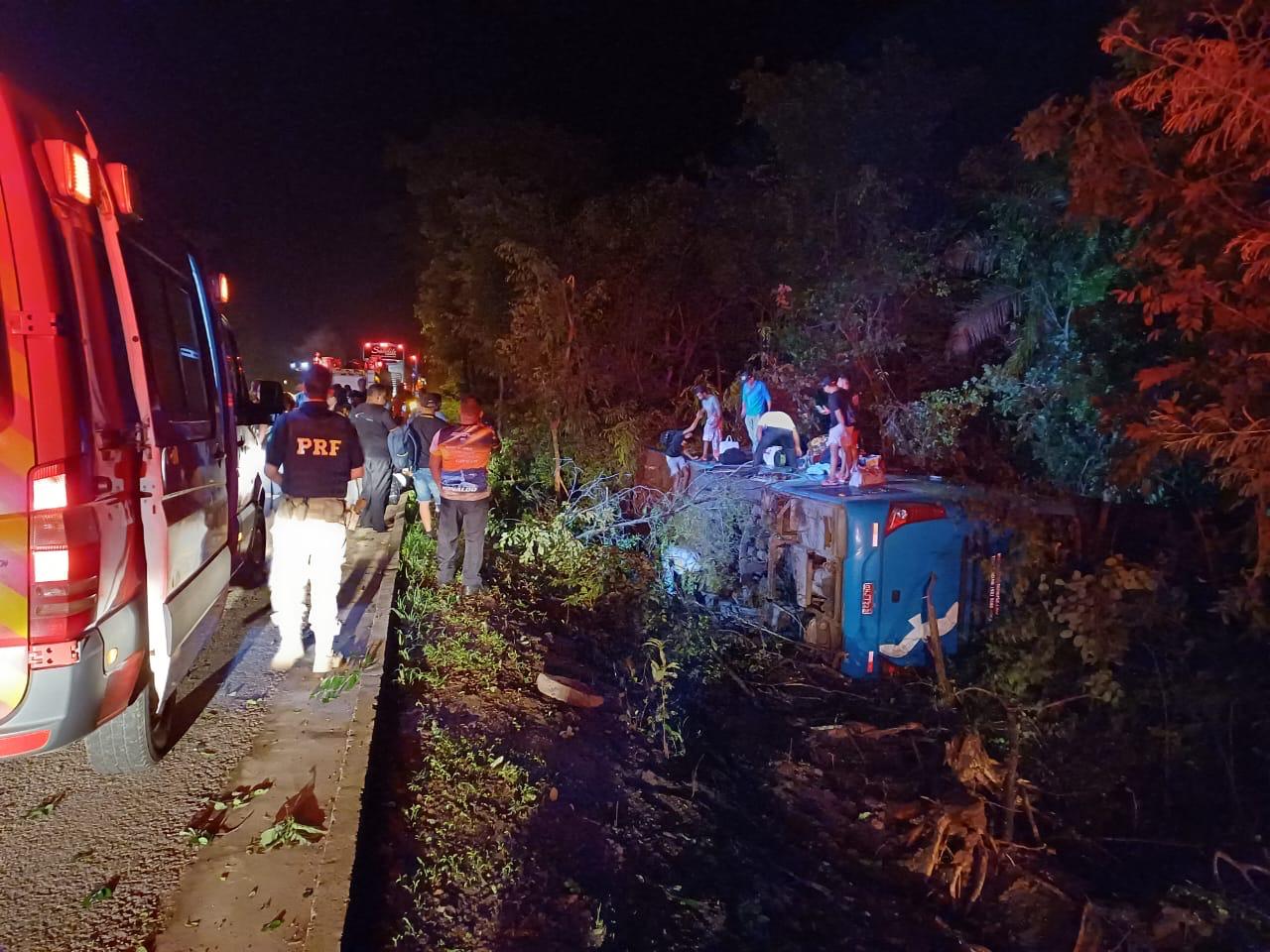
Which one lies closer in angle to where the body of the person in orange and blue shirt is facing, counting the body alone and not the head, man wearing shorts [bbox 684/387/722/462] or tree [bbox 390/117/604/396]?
the tree

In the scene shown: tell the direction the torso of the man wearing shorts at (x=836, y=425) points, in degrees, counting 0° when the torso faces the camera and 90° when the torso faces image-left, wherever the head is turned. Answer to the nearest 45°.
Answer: approximately 90°

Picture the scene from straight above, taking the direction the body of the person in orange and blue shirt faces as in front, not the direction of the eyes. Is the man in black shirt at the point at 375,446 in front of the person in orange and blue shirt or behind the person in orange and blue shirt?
in front

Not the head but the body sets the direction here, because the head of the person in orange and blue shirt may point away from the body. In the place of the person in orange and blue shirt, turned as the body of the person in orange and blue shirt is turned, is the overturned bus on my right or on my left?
on my right

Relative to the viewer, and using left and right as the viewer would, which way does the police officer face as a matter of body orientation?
facing away from the viewer

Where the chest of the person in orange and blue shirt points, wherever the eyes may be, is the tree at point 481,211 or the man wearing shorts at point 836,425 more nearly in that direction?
the tree

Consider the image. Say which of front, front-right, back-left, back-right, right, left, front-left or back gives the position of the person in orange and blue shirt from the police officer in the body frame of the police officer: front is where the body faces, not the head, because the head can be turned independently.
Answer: front-right

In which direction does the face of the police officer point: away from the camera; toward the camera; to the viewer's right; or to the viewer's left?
away from the camera

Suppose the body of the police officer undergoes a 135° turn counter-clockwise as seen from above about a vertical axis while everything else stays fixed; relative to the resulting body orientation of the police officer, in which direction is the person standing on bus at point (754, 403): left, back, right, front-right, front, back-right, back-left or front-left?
back

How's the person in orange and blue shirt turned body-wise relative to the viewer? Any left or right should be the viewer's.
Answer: facing away from the viewer

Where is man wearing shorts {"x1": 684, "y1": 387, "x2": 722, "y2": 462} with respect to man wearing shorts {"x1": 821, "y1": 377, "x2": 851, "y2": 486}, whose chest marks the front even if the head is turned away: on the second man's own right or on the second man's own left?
on the second man's own right
